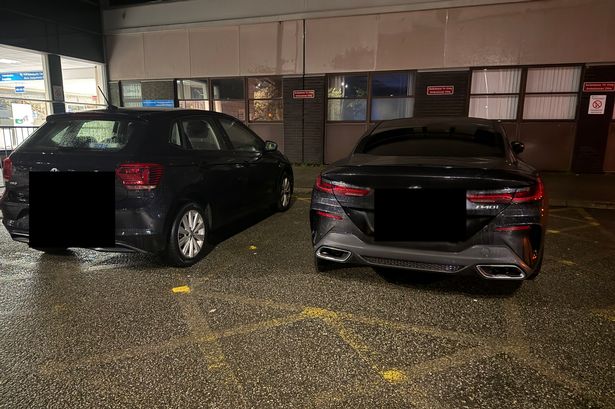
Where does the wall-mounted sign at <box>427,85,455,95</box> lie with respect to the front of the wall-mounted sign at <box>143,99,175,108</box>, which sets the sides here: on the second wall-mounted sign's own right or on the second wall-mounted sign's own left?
on the second wall-mounted sign's own left

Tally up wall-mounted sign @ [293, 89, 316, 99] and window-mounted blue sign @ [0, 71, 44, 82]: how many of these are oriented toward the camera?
2

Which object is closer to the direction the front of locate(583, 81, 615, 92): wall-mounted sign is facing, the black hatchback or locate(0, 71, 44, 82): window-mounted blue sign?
the black hatchback

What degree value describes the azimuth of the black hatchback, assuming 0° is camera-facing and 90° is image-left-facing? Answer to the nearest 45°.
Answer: approximately 225°

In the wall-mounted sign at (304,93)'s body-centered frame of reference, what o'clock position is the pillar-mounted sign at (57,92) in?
the pillar-mounted sign at (57,92) is roughly at 3 o'clock from the wall-mounted sign at (304,93).

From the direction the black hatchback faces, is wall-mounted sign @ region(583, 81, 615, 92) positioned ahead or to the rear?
ahead

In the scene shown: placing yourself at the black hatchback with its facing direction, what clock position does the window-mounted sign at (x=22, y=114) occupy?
The window-mounted sign is roughly at 10 o'clock from the black hatchback.

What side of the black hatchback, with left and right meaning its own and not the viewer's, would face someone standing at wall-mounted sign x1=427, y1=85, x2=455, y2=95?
front

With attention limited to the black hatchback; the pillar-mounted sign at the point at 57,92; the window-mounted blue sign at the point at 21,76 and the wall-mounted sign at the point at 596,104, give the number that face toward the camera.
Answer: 3

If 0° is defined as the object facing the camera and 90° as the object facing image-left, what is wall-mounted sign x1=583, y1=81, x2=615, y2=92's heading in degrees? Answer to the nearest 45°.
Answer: approximately 0°

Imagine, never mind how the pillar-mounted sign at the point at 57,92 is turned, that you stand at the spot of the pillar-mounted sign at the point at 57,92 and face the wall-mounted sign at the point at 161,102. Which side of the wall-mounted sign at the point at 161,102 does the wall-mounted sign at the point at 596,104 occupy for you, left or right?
right

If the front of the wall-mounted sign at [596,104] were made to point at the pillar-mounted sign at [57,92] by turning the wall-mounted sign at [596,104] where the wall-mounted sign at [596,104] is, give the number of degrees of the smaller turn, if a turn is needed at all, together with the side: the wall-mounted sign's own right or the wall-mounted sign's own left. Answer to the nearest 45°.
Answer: approximately 45° to the wall-mounted sign's own right
